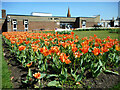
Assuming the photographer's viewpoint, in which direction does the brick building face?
facing the viewer and to the right of the viewer
